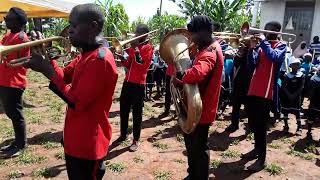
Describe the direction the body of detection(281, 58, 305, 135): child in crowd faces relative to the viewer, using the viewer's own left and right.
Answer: facing the viewer

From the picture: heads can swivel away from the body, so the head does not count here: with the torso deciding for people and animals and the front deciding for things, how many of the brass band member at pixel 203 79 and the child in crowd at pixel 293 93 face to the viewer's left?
1

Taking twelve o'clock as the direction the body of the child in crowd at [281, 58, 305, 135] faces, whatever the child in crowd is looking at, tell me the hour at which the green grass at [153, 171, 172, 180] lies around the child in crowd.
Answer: The green grass is roughly at 1 o'clock from the child in crowd.

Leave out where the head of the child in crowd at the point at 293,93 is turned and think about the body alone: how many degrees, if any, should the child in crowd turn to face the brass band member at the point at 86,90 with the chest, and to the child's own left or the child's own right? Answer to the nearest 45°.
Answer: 0° — they already face them

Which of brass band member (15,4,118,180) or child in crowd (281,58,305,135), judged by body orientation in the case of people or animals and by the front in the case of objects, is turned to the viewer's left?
the brass band member

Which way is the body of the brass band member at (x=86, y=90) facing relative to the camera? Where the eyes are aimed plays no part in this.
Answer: to the viewer's left

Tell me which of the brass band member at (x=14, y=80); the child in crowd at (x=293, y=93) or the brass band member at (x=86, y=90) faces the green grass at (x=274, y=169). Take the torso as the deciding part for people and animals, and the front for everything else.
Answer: the child in crowd

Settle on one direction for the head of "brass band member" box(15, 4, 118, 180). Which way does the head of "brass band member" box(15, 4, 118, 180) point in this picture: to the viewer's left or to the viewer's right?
to the viewer's left
